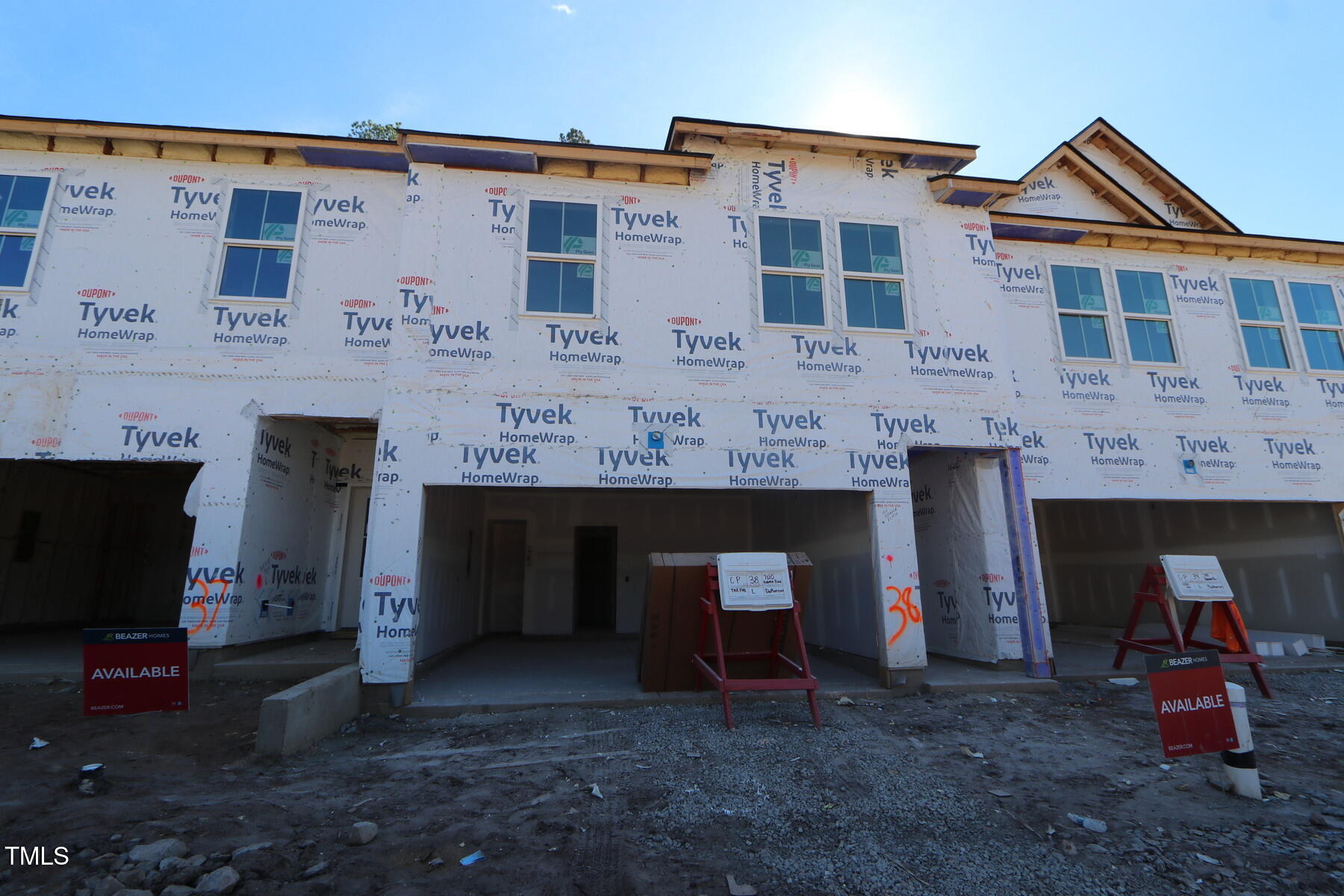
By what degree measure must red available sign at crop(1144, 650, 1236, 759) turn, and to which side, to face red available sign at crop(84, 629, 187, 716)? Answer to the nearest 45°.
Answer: approximately 45° to its right

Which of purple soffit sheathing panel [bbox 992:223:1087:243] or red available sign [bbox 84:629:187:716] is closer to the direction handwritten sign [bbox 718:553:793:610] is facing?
the red available sign

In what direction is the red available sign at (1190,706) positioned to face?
toward the camera

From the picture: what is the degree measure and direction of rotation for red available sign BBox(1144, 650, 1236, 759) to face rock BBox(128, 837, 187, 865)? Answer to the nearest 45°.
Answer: approximately 45° to its right

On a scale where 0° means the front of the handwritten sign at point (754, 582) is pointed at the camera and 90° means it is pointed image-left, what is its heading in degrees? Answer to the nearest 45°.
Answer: approximately 0°

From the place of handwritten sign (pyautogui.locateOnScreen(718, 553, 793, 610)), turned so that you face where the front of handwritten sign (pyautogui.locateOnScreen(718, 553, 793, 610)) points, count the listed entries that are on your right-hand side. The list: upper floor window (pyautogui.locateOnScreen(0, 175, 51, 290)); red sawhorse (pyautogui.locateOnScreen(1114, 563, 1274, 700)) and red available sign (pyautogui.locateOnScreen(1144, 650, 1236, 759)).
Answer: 1

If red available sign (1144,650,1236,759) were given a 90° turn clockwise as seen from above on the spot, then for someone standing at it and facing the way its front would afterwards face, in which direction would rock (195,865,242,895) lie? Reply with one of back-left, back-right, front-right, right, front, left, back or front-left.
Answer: front-left

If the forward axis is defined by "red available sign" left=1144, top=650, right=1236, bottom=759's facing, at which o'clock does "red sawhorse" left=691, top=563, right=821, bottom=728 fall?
The red sawhorse is roughly at 3 o'clock from the red available sign.

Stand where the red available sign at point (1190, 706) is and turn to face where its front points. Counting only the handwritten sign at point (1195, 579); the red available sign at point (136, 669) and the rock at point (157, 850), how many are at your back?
1

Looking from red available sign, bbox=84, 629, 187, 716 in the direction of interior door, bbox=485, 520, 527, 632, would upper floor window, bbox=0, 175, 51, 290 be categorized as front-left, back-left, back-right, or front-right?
front-left

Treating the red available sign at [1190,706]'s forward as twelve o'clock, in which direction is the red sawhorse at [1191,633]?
The red sawhorse is roughly at 6 o'clock from the red available sign.

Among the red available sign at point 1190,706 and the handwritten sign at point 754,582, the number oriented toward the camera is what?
2

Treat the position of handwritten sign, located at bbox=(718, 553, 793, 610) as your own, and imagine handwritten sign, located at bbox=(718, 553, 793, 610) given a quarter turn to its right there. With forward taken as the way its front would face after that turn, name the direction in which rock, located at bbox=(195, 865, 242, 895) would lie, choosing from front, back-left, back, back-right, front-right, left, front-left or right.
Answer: front-left

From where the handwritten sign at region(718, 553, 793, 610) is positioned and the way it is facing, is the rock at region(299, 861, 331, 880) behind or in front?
in front
